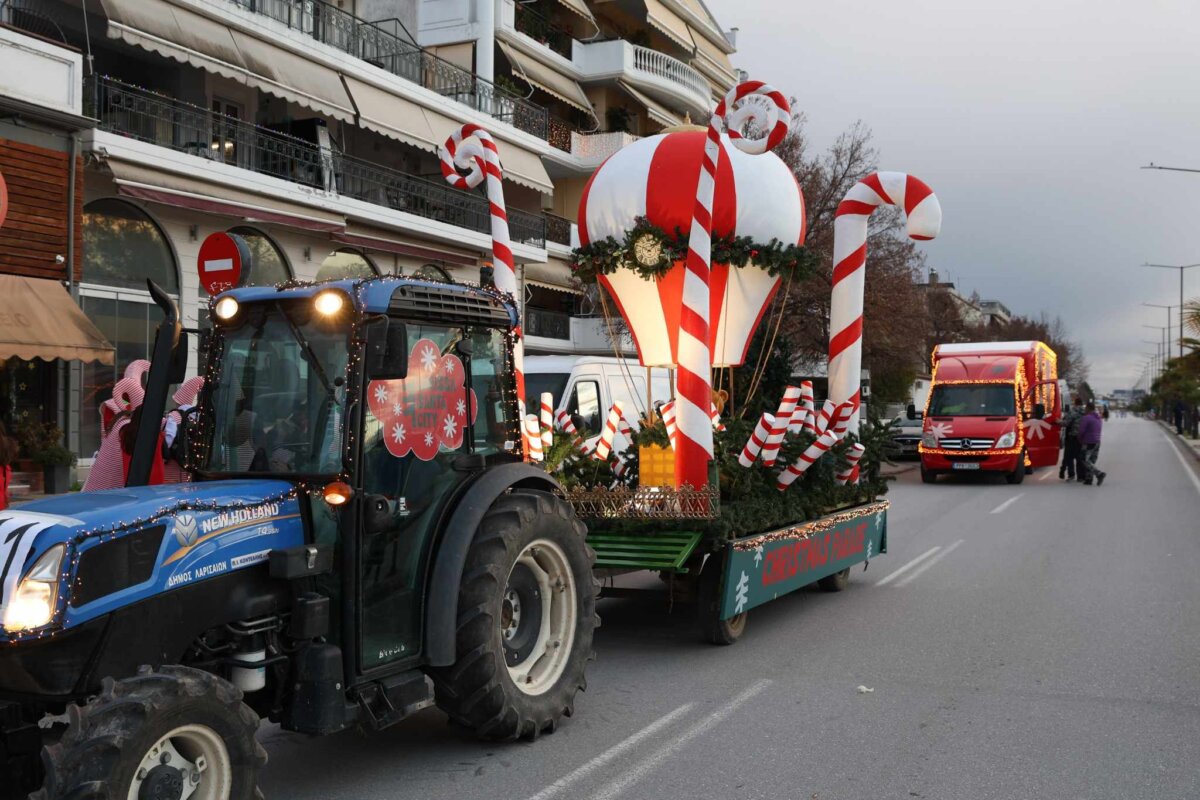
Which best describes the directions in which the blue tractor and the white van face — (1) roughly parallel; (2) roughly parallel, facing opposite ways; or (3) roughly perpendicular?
roughly parallel

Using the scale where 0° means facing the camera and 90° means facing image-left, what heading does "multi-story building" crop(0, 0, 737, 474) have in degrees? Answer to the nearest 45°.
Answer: approximately 315°

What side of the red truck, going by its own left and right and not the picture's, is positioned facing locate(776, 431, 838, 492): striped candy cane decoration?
front

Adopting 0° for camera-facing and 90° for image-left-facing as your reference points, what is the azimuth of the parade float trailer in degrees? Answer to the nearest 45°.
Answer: approximately 45°

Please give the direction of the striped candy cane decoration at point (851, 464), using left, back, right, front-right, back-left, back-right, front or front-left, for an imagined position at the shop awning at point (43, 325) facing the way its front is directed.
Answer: front

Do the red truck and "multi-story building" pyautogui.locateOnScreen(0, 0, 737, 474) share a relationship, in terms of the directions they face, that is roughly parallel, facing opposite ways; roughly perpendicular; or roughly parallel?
roughly perpendicular

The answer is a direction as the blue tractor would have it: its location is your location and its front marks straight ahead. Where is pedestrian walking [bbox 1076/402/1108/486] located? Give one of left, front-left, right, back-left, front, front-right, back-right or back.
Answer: back

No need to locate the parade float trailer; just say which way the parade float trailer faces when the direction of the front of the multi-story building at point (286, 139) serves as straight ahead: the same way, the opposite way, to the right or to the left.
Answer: to the right

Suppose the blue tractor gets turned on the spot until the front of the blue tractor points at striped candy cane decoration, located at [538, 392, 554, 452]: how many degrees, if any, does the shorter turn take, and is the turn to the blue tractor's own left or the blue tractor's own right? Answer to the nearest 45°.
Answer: approximately 180°

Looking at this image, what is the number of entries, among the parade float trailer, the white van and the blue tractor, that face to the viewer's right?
0

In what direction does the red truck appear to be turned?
toward the camera

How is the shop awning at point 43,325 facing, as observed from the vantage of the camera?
facing the viewer and to the right of the viewer

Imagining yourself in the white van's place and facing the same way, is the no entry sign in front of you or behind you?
in front

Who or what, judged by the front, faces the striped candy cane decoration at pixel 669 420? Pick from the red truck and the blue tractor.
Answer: the red truck

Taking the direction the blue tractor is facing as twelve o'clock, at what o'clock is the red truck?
The red truck is roughly at 6 o'clock from the blue tractor.

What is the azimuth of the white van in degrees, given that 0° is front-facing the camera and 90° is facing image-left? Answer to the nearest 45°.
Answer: approximately 45°

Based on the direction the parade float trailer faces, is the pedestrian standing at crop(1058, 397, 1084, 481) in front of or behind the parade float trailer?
behind

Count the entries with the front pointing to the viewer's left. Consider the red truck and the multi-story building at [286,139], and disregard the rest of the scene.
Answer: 0

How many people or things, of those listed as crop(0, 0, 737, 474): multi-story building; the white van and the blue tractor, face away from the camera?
0
